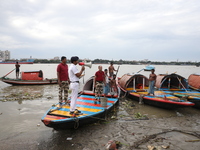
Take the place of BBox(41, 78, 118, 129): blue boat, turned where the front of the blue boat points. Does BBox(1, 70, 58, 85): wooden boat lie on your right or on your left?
on your right

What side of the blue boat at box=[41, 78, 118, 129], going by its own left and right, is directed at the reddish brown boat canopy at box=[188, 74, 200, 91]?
back

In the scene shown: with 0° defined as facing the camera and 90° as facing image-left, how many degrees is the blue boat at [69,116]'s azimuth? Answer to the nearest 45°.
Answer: approximately 45°

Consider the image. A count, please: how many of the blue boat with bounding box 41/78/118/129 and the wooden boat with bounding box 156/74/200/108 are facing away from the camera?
0

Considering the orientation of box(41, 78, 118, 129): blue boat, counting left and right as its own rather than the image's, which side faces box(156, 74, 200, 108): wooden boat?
back
